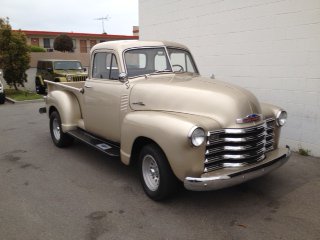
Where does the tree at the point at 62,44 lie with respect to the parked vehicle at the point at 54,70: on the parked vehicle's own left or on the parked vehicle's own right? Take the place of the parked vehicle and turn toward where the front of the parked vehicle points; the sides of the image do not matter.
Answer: on the parked vehicle's own left

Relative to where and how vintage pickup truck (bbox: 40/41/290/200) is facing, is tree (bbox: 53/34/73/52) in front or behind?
behind

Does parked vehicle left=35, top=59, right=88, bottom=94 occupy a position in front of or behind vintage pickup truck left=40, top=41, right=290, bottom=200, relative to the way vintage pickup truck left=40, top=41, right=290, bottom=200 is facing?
behind

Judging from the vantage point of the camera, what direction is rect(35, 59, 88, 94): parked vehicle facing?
facing the viewer and to the right of the viewer

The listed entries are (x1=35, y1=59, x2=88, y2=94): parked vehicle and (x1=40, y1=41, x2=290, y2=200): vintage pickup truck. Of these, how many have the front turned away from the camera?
0

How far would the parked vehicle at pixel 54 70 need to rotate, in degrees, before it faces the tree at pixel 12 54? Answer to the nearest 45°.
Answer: approximately 135° to its right

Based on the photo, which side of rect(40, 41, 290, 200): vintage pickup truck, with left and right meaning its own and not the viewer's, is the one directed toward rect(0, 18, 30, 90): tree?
back
